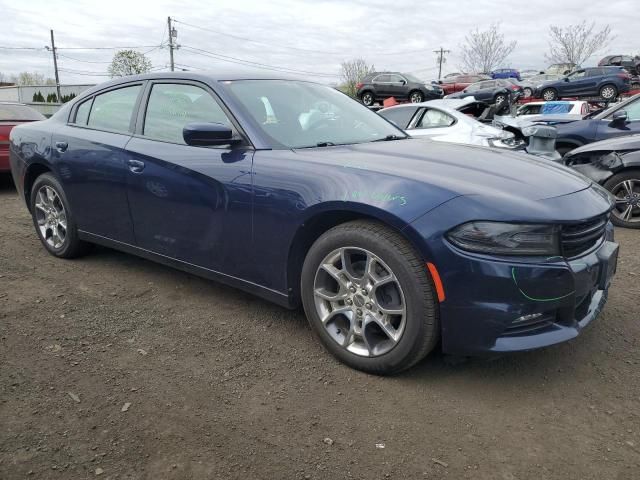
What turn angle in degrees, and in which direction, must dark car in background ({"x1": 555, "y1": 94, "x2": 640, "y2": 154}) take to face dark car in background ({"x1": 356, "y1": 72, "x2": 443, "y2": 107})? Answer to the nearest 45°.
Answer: approximately 45° to its right

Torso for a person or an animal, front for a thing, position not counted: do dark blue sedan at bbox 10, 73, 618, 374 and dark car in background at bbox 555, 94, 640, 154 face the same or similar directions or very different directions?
very different directions

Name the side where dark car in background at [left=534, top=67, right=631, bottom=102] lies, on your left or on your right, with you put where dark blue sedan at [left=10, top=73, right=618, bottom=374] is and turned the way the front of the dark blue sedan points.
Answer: on your left

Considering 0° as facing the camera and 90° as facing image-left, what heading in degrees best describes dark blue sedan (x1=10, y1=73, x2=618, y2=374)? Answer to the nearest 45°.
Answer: approximately 315°

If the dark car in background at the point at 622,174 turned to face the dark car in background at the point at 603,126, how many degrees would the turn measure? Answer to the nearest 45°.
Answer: approximately 135° to its right

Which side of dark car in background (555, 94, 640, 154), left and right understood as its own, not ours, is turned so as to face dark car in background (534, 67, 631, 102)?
right

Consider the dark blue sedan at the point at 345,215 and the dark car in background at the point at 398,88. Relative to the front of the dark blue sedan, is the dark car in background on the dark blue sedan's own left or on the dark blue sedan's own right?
on the dark blue sedan's own left

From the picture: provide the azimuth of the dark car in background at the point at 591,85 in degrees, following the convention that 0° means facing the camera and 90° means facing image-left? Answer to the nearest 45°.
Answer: approximately 90°

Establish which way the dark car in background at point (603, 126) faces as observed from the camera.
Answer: facing to the left of the viewer

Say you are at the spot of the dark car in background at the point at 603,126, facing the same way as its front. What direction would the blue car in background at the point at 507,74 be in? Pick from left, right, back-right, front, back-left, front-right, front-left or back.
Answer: right

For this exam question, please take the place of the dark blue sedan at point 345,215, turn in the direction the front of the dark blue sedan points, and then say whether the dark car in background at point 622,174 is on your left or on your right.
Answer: on your left

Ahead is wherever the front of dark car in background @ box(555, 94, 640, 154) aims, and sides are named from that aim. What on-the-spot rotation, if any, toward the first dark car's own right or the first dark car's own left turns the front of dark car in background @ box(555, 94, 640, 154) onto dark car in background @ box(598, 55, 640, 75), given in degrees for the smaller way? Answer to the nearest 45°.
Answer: approximately 90° to the first dark car's own right
